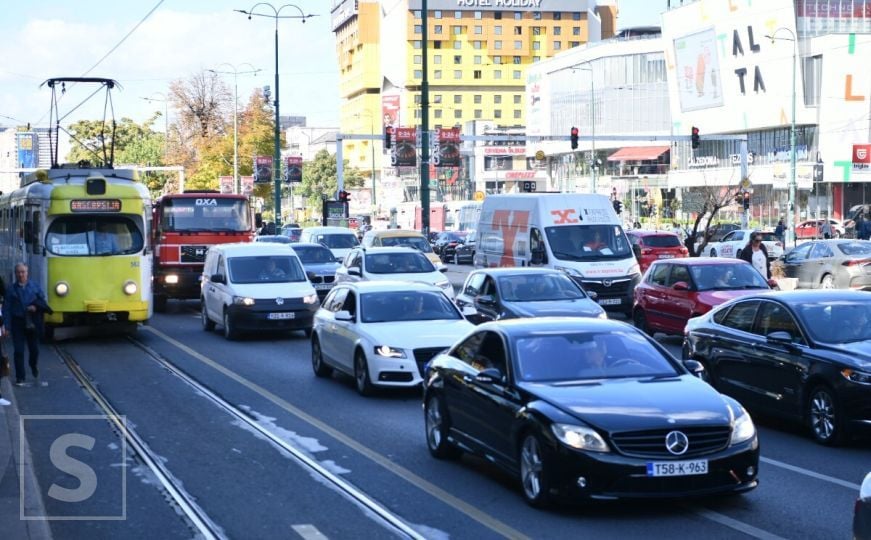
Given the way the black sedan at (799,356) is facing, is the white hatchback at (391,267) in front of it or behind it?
behind

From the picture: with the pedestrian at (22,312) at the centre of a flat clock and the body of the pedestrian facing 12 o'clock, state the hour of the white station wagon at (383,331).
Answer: The white station wagon is roughly at 10 o'clock from the pedestrian.

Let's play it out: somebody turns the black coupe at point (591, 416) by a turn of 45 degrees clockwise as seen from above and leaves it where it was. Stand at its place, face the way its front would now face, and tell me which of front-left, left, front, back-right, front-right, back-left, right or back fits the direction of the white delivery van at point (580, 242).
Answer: back

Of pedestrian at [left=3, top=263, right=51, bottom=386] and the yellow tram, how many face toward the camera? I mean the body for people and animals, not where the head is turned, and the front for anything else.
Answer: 2

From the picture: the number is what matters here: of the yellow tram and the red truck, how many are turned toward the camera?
2

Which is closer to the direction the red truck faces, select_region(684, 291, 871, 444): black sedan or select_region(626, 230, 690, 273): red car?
the black sedan

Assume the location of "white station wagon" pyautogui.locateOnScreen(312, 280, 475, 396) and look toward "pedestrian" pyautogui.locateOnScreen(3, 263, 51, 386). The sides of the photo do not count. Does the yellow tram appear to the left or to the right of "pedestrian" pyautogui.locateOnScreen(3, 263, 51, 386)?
right

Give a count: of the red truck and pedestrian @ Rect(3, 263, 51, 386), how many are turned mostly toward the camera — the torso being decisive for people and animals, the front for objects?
2

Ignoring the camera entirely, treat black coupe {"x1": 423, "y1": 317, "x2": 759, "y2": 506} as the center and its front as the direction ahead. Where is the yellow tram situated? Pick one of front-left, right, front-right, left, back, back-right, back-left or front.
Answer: back

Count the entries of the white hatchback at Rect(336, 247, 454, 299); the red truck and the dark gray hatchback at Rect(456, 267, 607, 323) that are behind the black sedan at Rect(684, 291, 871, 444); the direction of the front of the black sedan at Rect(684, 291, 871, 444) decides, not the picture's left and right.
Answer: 3

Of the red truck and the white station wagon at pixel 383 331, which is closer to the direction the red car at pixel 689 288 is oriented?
the white station wagon
